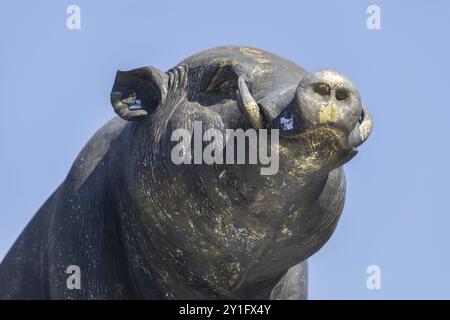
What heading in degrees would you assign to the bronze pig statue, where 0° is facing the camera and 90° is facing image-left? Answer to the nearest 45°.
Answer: approximately 315°
